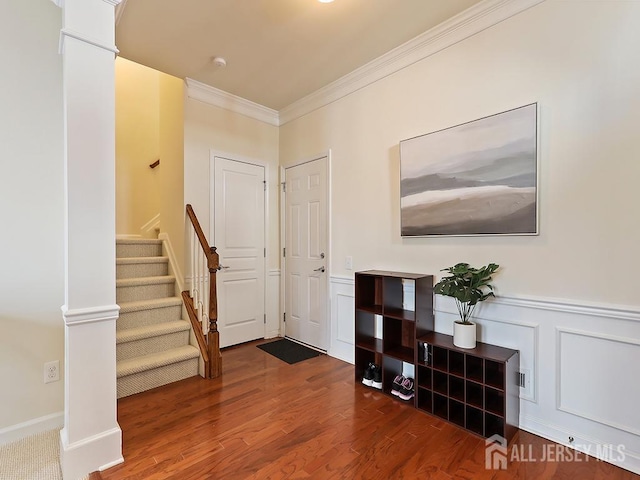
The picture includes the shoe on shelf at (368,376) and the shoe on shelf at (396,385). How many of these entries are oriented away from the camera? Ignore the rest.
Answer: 0

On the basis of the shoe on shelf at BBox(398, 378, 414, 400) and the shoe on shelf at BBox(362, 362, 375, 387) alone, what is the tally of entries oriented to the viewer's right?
0

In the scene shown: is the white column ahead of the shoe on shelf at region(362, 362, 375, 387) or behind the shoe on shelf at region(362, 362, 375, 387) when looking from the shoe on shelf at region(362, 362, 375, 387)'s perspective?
ahead

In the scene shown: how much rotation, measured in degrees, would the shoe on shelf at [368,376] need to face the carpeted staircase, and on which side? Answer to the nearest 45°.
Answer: approximately 45° to its right

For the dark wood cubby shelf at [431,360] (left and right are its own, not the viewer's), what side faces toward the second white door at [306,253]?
right
